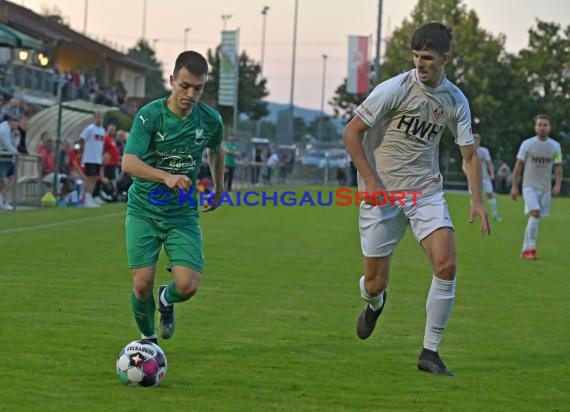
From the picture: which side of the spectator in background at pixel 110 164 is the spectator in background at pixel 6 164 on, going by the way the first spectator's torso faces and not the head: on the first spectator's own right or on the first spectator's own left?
on the first spectator's own right

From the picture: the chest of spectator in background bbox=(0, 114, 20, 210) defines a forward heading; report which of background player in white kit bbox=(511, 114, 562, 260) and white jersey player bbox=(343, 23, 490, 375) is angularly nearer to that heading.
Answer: the background player in white kit

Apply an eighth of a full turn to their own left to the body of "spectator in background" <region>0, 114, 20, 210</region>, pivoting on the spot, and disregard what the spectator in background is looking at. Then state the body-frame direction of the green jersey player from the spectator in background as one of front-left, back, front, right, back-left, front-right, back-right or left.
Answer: back-right

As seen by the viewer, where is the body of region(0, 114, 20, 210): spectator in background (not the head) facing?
to the viewer's right

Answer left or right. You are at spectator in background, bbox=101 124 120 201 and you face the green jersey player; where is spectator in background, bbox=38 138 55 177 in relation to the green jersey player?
right

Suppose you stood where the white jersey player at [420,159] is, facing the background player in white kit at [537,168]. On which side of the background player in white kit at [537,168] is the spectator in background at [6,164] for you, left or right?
left

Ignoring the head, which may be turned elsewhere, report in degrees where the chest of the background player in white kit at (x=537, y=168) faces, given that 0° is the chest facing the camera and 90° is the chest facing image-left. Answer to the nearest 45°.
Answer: approximately 0°

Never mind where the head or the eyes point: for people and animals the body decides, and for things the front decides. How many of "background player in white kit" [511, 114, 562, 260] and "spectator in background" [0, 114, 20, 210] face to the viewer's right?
1

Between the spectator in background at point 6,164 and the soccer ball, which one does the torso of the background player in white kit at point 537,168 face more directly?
the soccer ball
